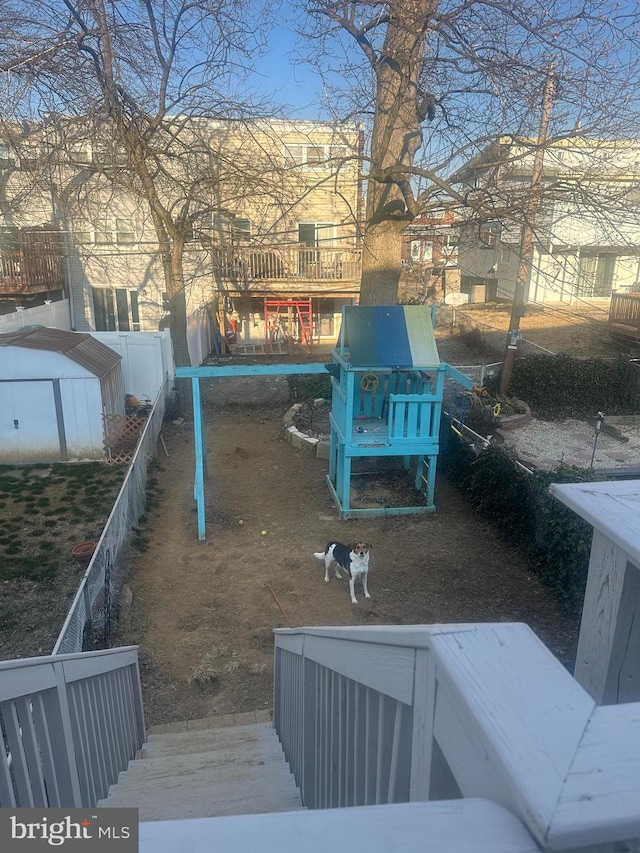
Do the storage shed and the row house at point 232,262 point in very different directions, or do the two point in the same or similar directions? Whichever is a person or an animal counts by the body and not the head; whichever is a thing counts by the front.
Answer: very different directions

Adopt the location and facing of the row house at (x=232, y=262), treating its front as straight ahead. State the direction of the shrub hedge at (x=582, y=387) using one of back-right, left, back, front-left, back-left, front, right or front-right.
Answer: back-right

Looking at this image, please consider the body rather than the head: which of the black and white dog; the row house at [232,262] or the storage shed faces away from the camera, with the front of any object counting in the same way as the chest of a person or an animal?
the row house

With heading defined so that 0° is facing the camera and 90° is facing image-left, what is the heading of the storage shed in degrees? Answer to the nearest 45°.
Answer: approximately 0°

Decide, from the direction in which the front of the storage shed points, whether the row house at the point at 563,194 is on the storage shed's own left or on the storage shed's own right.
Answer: on the storage shed's own left

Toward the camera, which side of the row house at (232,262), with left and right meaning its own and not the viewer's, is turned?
back

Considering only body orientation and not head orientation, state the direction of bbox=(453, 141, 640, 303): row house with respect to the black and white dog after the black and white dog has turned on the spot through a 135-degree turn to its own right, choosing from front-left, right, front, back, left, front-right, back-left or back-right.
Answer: back-right

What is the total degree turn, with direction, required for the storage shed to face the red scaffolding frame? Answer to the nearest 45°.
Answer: approximately 135° to its left

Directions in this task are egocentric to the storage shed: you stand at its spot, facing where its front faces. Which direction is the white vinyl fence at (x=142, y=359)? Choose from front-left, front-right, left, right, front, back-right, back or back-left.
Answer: back-left
